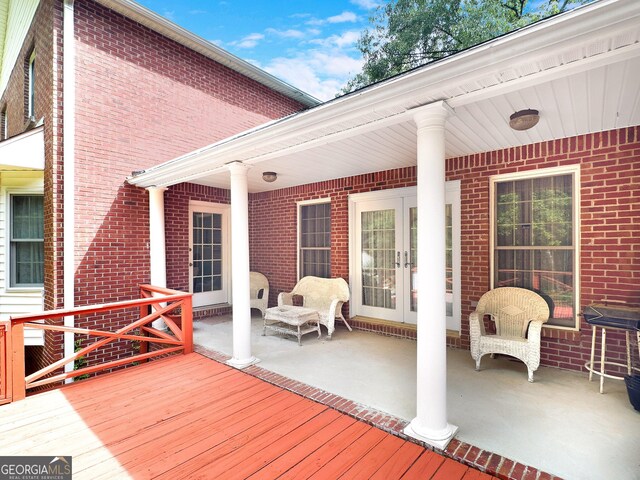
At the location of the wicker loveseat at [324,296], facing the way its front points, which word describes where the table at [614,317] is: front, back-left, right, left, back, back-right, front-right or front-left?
left

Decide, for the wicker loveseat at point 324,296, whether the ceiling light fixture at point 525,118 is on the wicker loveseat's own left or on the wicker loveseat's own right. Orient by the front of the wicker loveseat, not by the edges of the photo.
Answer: on the wicker loveseat's own left

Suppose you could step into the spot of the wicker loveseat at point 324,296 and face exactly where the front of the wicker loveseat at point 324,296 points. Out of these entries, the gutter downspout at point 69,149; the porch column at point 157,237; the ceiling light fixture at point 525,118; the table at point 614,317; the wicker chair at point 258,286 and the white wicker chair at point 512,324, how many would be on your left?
3

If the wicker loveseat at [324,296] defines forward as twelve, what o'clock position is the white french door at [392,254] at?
The white french door is roughly at 8 o'clock from the wicker loveseat.

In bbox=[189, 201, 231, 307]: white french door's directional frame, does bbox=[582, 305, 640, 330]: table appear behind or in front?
in front

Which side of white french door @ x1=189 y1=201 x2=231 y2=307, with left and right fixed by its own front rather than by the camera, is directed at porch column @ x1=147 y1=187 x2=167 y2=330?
right

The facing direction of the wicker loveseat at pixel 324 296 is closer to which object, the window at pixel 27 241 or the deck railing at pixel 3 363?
the deck railing

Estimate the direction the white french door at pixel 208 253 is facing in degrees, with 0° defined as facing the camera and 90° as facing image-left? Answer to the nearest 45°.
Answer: approximately 315°

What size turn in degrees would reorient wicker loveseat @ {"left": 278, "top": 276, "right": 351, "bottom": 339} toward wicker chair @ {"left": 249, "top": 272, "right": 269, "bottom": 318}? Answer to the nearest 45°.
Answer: approximately 90° to its right

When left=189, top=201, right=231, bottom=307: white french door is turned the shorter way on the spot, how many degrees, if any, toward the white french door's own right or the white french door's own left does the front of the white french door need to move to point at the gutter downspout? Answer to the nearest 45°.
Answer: approximately 90° to the white french door's own right

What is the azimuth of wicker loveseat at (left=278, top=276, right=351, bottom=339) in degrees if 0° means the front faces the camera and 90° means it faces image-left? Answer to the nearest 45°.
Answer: approximately 45°

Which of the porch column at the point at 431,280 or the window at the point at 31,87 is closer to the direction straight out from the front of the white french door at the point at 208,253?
the porch column

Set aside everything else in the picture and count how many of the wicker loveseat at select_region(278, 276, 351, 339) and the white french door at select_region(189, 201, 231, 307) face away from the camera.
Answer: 0

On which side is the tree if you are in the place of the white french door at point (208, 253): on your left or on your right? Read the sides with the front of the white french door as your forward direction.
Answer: on your left

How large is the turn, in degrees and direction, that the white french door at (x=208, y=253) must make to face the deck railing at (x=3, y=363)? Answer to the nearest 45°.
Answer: approximately 90° to its right
